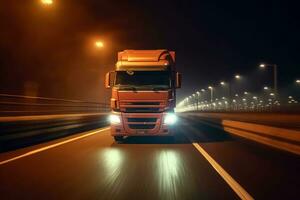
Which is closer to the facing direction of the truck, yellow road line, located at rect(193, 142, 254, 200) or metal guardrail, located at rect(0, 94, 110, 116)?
the yellow road line

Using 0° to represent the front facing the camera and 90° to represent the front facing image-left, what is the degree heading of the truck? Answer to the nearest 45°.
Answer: approximately 0°
